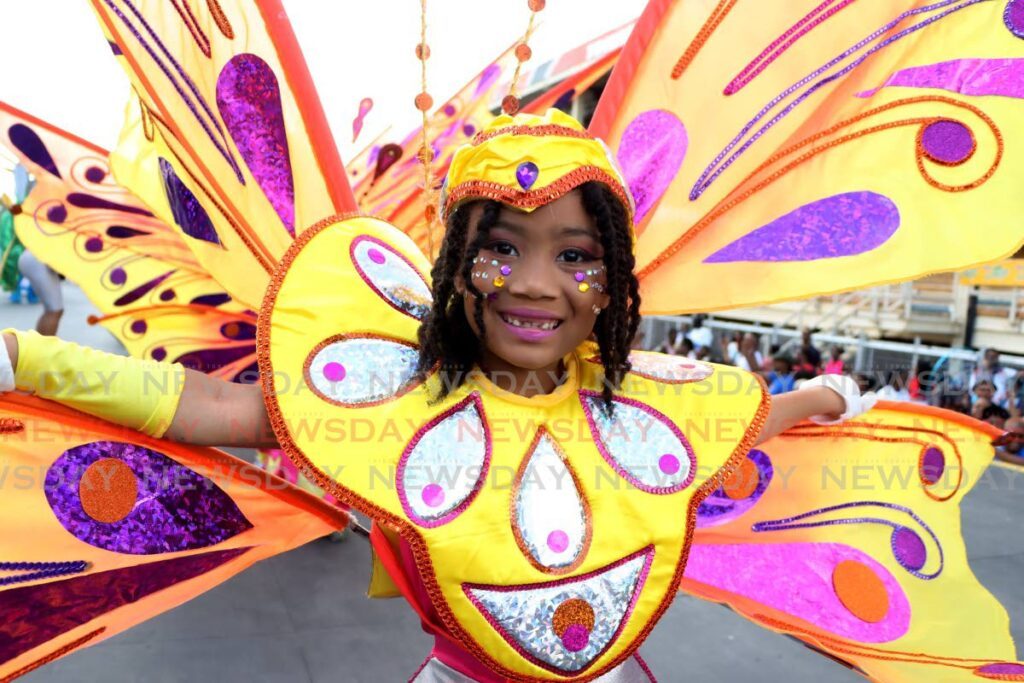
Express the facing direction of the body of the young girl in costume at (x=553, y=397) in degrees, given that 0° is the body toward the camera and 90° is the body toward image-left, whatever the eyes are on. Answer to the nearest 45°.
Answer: approximately 0°
